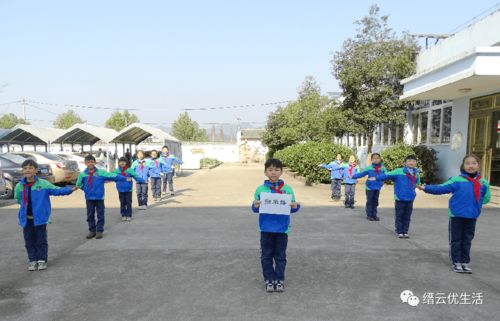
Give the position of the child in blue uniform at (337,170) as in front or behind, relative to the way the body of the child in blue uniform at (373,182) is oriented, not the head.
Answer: behind

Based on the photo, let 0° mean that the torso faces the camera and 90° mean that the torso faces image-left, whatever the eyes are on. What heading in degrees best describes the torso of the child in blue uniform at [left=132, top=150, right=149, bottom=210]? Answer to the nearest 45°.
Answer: approximately 0°

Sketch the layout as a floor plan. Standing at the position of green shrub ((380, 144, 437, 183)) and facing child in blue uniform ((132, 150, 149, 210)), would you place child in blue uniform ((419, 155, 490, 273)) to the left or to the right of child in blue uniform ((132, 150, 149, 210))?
left

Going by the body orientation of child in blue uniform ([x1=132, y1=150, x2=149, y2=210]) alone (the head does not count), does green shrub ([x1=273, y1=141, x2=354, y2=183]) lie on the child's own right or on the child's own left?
on the child's own left

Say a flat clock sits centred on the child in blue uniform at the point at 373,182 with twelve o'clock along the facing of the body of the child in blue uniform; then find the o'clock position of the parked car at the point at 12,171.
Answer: The parked car is roughly at 3 o'clock from the child in blue uniform.

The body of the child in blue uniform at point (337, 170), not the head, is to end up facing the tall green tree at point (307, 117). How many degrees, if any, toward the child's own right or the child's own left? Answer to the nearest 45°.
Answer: approximately 180°

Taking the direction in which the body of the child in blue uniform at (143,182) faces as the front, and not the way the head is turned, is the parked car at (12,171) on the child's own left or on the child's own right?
on the child's own right

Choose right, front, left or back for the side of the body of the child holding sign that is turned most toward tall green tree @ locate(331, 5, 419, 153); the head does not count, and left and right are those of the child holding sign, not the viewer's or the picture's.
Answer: back

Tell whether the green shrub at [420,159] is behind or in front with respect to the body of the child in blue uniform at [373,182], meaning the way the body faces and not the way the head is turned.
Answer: behind

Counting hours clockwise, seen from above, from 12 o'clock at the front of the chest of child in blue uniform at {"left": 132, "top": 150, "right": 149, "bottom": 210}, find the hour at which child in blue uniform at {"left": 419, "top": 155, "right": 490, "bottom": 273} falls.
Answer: child in blue uniform at {"left": 419, "top": 155, "right": 490, "bottom": 273} is roughly at 11 o'clock from child in blue uniform at {"left": 132, "top": 150, "right": 149, "bottom": 210}.

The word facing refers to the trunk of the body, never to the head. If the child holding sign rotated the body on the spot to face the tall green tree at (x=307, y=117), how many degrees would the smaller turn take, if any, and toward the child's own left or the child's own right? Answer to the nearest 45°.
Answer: approximately 180°
